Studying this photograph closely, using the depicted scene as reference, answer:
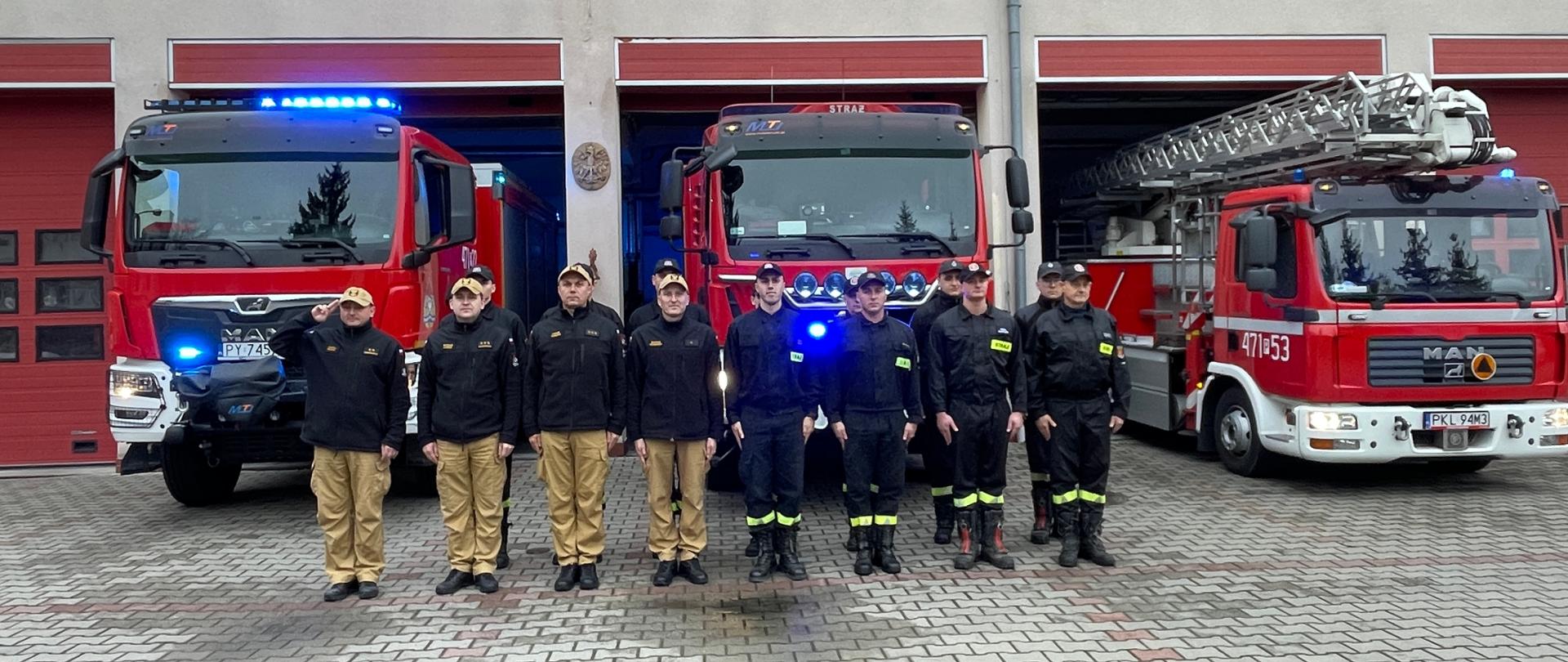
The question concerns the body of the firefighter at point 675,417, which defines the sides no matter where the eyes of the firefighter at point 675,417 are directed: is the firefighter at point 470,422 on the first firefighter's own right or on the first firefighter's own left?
on the first firefighter's own right

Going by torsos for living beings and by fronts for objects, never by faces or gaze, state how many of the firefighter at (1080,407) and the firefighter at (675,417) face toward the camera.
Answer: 2

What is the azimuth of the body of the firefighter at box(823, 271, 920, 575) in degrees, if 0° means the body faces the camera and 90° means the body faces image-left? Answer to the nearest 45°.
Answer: approximately 0°

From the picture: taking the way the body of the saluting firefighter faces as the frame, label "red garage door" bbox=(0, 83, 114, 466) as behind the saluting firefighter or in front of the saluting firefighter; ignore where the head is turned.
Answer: behind

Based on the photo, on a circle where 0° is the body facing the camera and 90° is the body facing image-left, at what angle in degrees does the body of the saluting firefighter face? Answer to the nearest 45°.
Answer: approximately 0°
